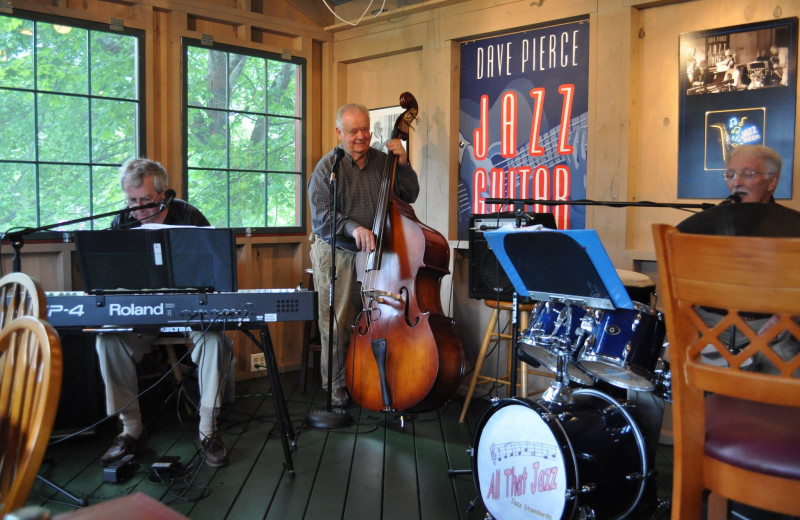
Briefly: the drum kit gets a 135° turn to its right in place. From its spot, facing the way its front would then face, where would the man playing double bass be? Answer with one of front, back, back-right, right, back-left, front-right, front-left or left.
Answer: front-left

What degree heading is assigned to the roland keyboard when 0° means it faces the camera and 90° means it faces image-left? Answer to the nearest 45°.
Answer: approximately 180°

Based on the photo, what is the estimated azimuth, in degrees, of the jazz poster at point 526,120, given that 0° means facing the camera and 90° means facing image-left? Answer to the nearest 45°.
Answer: approximately 45°

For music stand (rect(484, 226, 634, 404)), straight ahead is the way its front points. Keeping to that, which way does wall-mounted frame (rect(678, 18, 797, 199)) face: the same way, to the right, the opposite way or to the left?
the opposite way

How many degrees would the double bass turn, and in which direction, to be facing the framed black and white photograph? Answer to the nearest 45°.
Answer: approximately 135° to its right

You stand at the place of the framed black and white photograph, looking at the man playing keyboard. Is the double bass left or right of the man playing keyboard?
left

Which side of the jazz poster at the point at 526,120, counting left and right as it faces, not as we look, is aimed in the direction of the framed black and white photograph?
right
